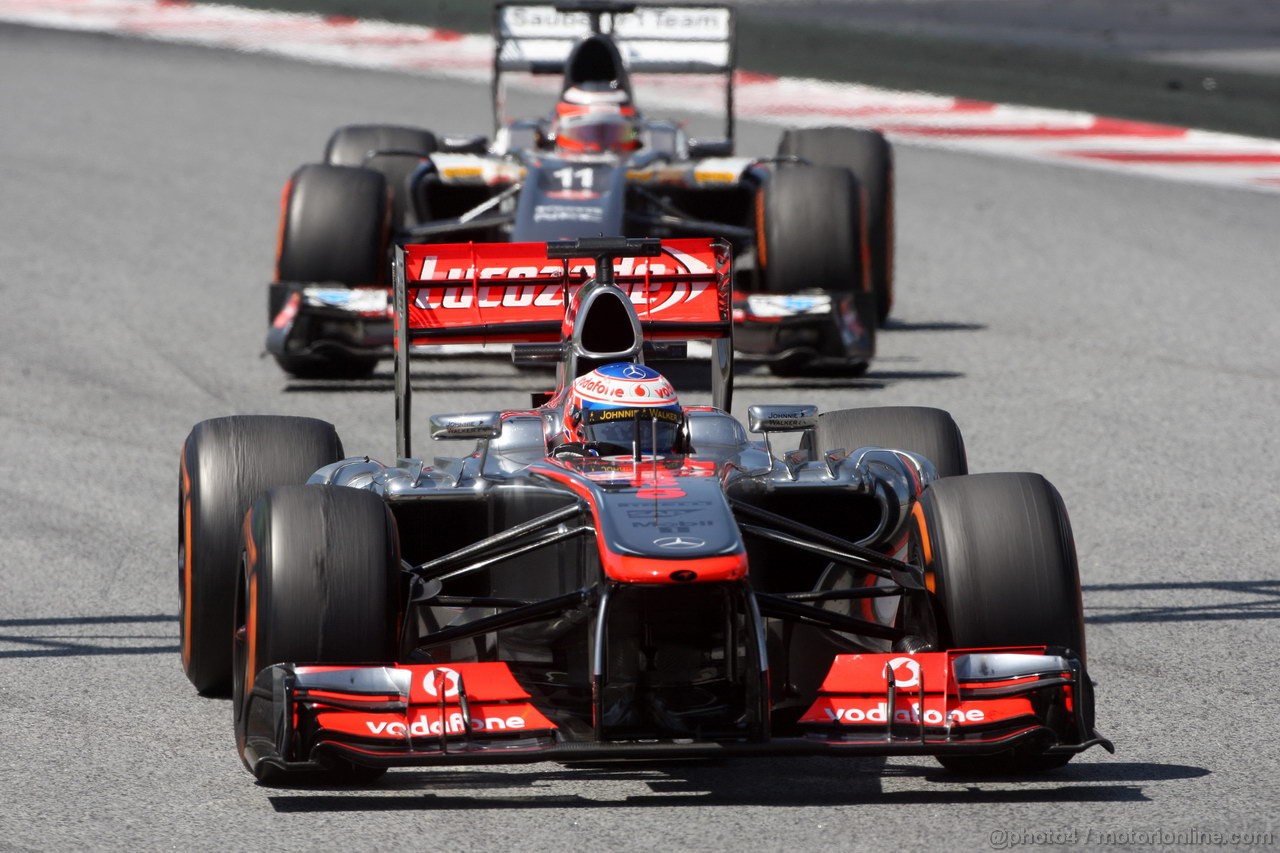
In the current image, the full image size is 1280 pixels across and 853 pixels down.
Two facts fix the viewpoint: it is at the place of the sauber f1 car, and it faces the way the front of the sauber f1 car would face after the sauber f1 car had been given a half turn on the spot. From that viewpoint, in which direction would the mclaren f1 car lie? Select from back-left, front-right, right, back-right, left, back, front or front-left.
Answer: back

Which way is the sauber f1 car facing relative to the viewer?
toward the camera
